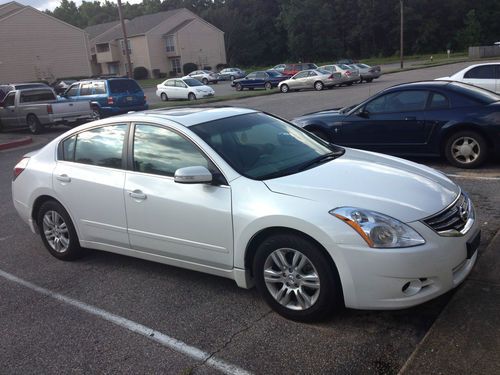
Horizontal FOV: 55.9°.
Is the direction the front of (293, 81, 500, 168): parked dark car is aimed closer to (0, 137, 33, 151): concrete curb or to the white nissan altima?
the concrete curb

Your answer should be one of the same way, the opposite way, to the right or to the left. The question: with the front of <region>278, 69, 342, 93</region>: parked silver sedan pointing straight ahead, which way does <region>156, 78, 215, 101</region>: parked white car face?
the opposite way

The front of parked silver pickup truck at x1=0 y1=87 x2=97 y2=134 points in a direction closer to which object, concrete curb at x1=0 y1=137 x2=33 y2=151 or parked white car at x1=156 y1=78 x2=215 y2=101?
the parked white car

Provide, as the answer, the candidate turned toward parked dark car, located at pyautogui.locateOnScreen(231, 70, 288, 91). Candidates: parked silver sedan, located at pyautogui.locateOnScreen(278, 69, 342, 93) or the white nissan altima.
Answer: the parked silver sedan

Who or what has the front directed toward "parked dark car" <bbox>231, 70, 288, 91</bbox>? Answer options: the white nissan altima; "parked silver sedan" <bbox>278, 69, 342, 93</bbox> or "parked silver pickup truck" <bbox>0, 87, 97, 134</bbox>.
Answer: the parked silver sedan

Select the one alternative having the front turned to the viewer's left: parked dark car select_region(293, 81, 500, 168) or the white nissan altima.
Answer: the parked dark car

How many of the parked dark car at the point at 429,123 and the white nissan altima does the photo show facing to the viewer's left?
1

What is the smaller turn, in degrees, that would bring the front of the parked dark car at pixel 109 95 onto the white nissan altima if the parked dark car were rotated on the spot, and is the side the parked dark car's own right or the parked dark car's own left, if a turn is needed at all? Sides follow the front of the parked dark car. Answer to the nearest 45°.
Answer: approximately 135° to the parked dark car's own left

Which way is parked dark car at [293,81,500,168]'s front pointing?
to the viewer's left
